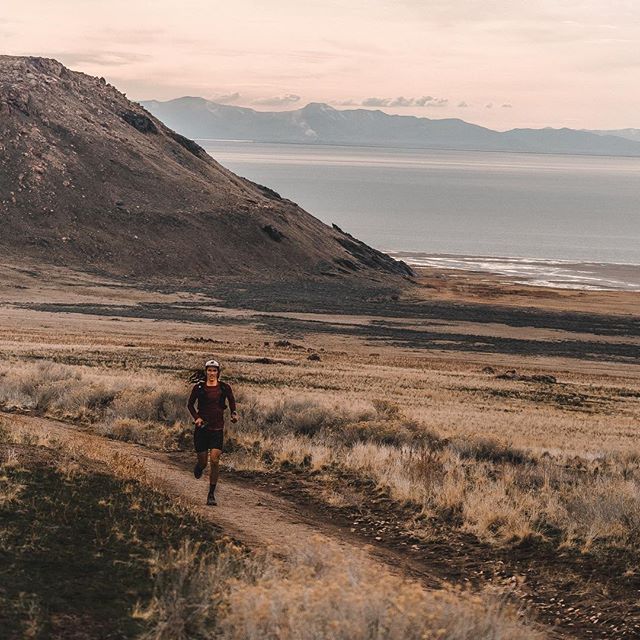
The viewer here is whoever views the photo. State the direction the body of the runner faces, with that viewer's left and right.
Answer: facing the viewer

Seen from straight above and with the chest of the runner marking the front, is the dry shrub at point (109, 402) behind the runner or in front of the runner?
behind
